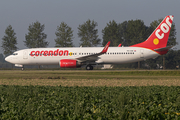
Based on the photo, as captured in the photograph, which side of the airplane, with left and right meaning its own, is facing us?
left
